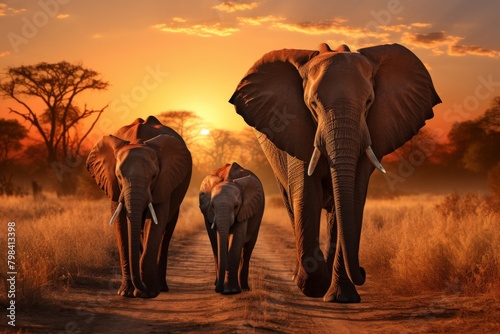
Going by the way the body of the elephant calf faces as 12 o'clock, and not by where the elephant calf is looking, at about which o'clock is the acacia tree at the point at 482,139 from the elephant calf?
The acacia tree is roughly at 7 o'clock from the elephant calf.

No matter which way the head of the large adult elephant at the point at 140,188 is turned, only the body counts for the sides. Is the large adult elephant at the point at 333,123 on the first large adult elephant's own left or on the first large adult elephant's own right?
on the first large adult elephant's own left

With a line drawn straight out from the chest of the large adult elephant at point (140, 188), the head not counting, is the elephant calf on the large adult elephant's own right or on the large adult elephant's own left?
on the large adult elephant's own left

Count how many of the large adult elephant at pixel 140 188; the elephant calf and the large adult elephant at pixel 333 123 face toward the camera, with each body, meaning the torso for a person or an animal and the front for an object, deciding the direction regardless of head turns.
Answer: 3

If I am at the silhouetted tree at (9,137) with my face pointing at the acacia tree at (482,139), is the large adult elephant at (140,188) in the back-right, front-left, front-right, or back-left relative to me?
front-right

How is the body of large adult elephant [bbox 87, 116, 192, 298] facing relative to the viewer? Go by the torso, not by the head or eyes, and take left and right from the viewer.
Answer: facing the viewer

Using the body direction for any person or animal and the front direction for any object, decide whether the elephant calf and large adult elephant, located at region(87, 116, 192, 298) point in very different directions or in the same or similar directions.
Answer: same or similar directions

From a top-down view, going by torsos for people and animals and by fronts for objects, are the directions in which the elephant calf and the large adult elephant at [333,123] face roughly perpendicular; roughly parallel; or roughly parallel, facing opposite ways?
roughly parallel

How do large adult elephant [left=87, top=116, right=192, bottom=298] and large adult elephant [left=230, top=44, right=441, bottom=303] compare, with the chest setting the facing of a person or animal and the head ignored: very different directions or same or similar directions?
same or similar directions

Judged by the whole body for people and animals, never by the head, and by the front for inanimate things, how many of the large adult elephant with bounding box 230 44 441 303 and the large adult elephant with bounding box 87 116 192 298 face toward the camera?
2

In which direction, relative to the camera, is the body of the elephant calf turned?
toward the camera

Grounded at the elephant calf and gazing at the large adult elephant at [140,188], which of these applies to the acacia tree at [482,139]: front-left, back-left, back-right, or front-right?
back-right
